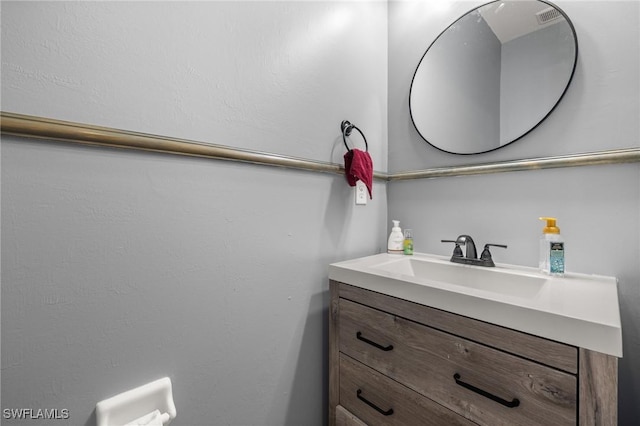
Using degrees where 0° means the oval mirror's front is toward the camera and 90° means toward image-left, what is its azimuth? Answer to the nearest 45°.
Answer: approximately 45°

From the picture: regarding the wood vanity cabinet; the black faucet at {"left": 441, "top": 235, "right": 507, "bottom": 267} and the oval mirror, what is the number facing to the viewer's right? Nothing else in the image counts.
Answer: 0

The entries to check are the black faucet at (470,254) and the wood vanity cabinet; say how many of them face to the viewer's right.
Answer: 0

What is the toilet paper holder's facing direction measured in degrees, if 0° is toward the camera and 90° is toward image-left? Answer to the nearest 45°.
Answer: approximately 315°

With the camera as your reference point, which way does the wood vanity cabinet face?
facing the viewer and to the left of the viewer

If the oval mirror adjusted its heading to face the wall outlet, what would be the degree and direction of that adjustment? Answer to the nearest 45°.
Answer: approximately 45° to its right

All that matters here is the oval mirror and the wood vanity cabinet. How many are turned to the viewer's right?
0
